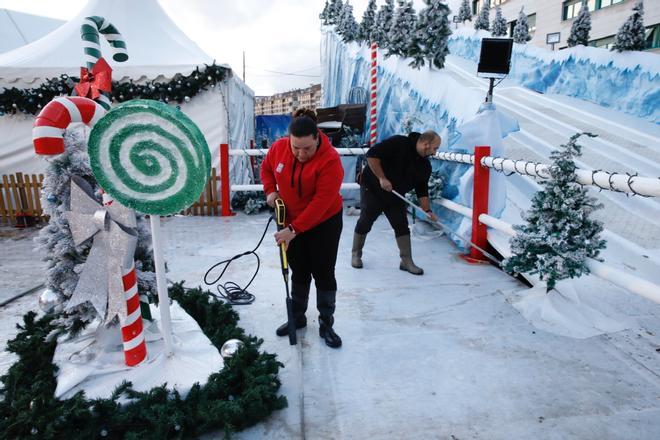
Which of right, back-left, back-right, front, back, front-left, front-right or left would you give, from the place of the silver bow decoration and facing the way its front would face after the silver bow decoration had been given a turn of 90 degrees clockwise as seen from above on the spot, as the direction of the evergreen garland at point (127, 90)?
right

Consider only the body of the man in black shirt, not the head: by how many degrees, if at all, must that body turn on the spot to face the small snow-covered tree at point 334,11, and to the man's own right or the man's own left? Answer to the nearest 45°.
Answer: approximately 135° to the man's own left

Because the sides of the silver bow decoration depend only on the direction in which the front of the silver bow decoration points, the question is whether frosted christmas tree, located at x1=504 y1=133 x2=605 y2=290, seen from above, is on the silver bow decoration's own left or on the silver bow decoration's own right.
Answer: on the silver bow decoration's own left

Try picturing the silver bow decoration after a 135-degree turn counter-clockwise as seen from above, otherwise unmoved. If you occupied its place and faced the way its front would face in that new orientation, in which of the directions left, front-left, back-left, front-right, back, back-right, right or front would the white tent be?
front-left

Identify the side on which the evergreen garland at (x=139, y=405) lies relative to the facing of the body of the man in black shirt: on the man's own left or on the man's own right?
on the man's own right

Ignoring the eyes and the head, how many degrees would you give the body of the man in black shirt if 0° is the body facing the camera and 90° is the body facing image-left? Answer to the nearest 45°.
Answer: approximately 315°

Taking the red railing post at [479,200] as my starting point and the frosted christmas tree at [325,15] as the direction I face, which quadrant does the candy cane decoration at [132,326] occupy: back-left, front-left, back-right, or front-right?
back-left

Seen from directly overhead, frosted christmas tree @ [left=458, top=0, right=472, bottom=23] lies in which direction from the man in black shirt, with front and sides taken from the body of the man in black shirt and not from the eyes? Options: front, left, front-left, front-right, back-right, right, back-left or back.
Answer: back-left
